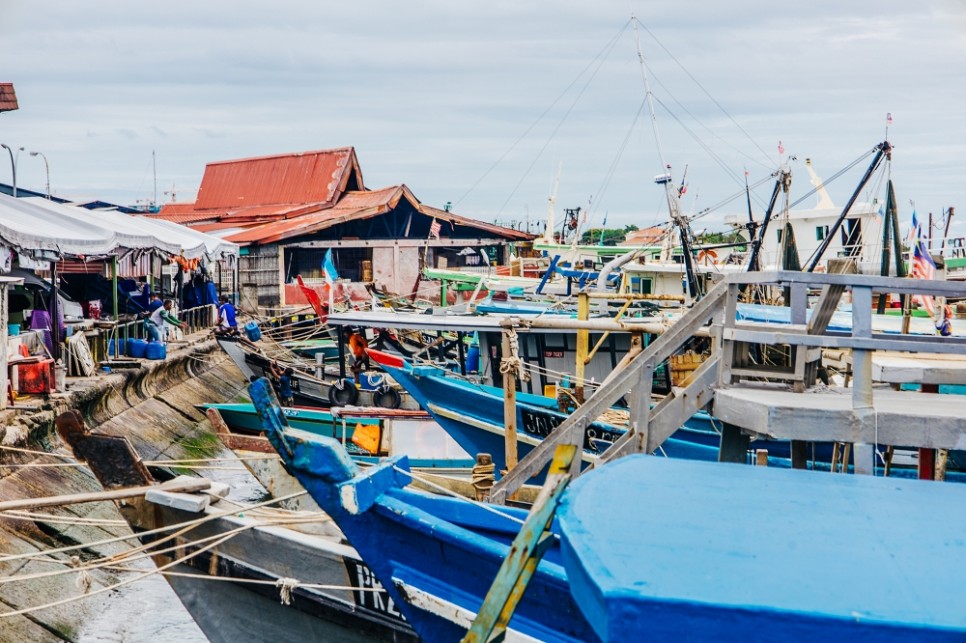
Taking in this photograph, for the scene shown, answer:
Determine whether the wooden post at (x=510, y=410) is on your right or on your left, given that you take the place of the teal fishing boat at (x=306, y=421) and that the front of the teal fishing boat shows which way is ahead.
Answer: on your left

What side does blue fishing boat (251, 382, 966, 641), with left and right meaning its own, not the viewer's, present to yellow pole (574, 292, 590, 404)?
right

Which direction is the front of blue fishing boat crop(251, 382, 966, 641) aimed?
to the viewer's left

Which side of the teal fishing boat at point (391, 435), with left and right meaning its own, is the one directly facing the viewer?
left

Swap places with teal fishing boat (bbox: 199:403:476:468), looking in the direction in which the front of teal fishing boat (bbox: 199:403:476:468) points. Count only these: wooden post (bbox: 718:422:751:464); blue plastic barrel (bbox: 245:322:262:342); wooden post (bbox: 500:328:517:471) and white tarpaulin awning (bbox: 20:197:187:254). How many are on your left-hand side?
2

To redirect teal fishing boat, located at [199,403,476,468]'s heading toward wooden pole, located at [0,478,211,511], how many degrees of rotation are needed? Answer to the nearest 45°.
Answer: approximately 90° to its left

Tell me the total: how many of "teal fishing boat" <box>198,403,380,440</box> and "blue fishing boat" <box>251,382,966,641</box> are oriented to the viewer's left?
2

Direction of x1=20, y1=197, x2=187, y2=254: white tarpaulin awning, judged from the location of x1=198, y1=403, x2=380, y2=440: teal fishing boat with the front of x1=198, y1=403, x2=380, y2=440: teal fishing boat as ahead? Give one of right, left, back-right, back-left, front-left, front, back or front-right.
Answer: front-right

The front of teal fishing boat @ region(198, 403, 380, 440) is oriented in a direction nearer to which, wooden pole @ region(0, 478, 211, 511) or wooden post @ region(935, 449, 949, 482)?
the wooden pole

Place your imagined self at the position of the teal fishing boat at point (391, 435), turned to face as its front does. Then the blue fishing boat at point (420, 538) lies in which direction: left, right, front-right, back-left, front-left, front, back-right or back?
left

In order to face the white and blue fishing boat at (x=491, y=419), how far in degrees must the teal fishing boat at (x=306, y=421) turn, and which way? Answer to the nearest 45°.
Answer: approximately 135° to its left
